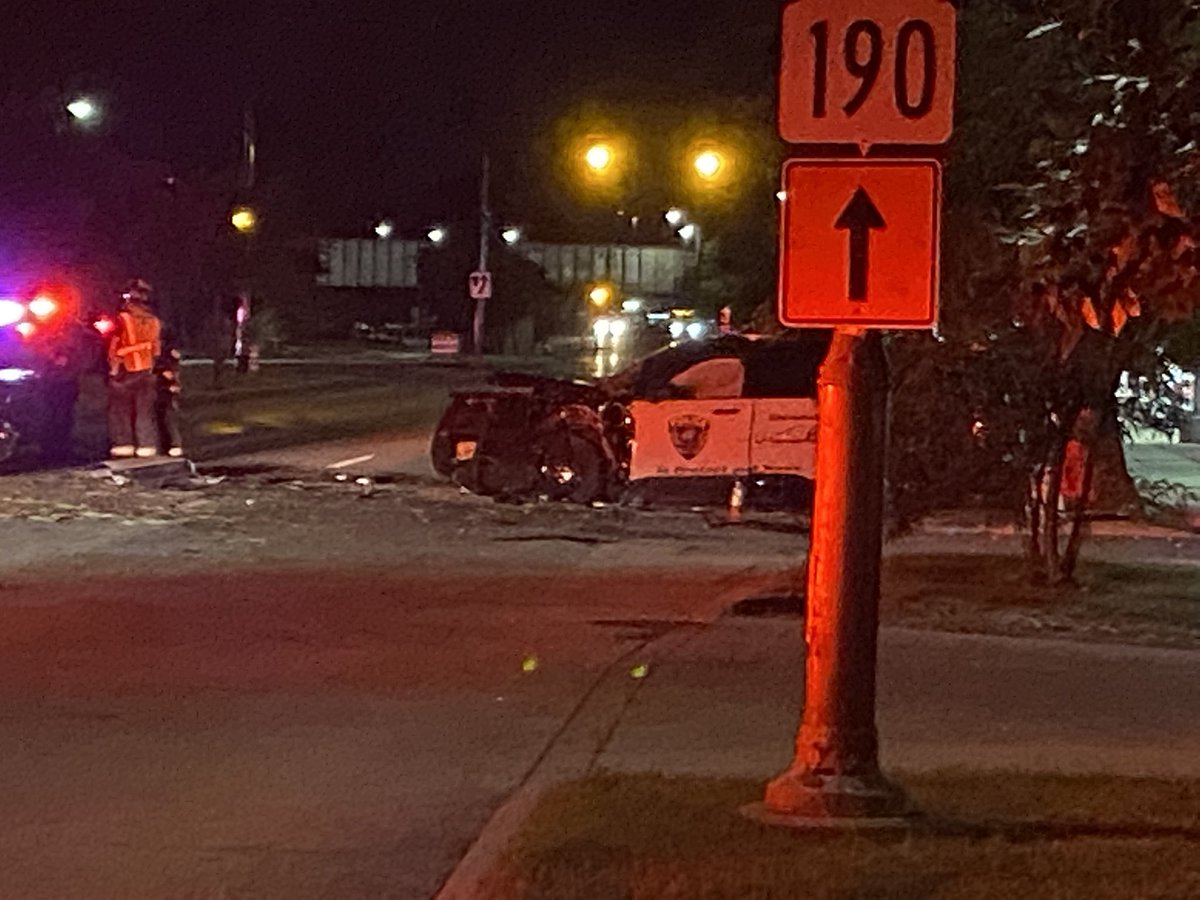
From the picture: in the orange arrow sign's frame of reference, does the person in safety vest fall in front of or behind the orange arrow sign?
behind

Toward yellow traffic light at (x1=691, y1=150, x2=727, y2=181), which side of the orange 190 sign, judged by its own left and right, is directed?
back

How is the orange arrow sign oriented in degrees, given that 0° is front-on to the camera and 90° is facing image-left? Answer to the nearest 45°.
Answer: approximately 0°

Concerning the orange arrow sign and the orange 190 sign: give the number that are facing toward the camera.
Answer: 2

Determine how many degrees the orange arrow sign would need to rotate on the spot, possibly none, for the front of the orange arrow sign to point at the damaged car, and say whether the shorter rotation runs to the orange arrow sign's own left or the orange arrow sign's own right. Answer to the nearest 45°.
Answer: approximately 180°

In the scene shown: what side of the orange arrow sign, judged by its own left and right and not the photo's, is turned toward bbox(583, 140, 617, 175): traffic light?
back
